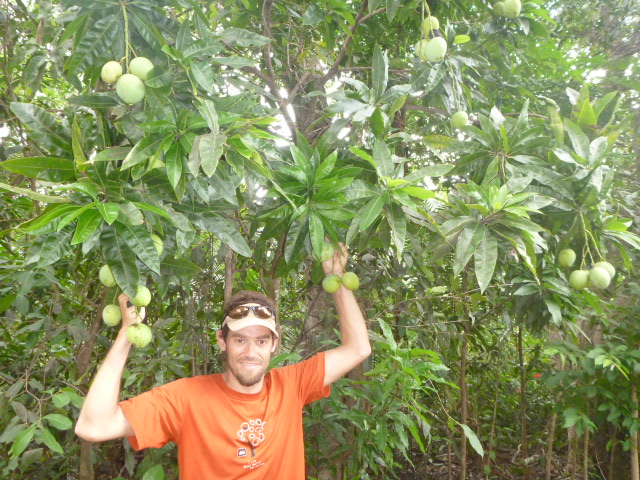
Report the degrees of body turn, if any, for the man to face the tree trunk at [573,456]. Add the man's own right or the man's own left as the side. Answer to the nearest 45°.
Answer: approximately 135° to the man's own left

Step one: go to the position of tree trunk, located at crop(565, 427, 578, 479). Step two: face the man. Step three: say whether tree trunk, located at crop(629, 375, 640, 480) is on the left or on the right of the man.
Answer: left

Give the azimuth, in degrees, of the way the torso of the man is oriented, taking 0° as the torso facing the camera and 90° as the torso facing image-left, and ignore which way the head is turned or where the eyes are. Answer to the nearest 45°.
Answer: approximately 0°

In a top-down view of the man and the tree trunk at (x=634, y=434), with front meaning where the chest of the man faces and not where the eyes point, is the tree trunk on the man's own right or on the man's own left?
on the man's own left

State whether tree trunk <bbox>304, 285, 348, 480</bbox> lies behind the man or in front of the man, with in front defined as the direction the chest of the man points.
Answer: behind

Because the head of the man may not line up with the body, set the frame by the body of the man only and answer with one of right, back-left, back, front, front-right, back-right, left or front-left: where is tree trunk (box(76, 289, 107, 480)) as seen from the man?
back-right
